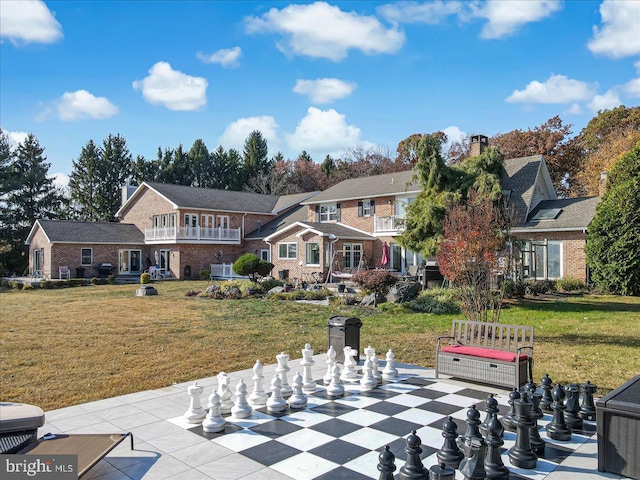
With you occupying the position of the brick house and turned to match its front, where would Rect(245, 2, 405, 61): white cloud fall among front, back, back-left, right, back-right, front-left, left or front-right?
back
